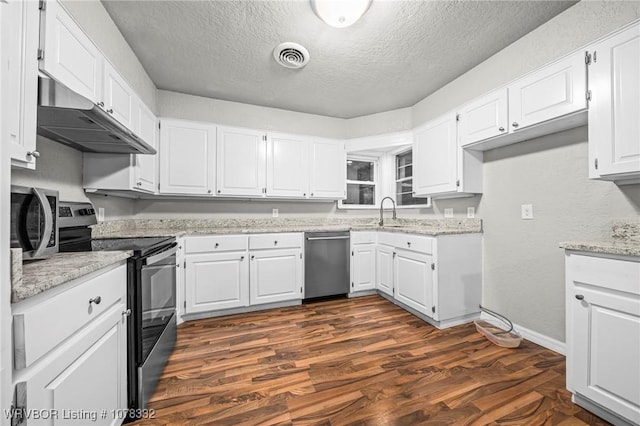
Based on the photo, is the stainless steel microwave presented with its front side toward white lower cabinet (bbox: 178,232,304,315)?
no

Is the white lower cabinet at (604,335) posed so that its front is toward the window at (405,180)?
no

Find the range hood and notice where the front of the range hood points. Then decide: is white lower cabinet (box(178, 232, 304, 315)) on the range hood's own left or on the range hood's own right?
on the range hood's own left

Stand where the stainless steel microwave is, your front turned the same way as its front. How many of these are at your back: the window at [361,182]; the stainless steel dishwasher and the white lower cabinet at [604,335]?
0

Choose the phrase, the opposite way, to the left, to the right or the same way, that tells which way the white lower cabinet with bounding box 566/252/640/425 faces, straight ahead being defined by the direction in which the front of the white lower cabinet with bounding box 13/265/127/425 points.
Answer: the opposite way

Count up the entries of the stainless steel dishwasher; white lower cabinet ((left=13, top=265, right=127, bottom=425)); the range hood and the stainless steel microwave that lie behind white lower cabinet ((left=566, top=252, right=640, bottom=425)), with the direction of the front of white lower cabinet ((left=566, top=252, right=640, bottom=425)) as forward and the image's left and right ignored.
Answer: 0

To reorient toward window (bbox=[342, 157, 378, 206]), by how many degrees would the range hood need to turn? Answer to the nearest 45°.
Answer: approximately 45° to its left

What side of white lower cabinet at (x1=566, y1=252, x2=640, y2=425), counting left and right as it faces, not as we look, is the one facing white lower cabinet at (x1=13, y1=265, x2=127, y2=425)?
front

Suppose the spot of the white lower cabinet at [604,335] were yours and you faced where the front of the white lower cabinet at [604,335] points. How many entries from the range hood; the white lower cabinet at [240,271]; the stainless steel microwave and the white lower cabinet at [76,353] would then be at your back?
0

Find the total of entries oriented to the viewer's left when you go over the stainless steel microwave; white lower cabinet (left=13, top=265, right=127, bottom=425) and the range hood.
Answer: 0

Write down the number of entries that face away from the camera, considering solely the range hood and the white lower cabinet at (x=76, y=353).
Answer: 0

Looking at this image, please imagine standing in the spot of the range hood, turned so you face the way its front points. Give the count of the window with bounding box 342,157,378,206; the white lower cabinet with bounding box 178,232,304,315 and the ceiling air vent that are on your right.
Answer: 0

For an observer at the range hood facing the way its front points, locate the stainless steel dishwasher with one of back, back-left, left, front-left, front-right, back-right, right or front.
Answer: front-left

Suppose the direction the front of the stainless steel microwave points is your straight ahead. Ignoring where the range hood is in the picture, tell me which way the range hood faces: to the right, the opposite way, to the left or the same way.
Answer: the same way

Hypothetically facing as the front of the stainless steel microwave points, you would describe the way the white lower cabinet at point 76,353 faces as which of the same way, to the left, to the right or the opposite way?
the same way

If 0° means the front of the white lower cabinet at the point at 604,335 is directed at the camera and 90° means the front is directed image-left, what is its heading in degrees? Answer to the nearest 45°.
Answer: approximately 45°

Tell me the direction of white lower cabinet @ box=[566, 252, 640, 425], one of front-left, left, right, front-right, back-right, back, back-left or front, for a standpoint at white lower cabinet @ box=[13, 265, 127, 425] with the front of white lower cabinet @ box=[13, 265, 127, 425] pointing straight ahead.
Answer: front

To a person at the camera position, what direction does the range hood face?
facing the viewer and to the right of the viewer

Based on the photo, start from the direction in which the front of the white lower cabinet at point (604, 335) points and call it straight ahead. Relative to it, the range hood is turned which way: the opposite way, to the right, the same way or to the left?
the opposite way
